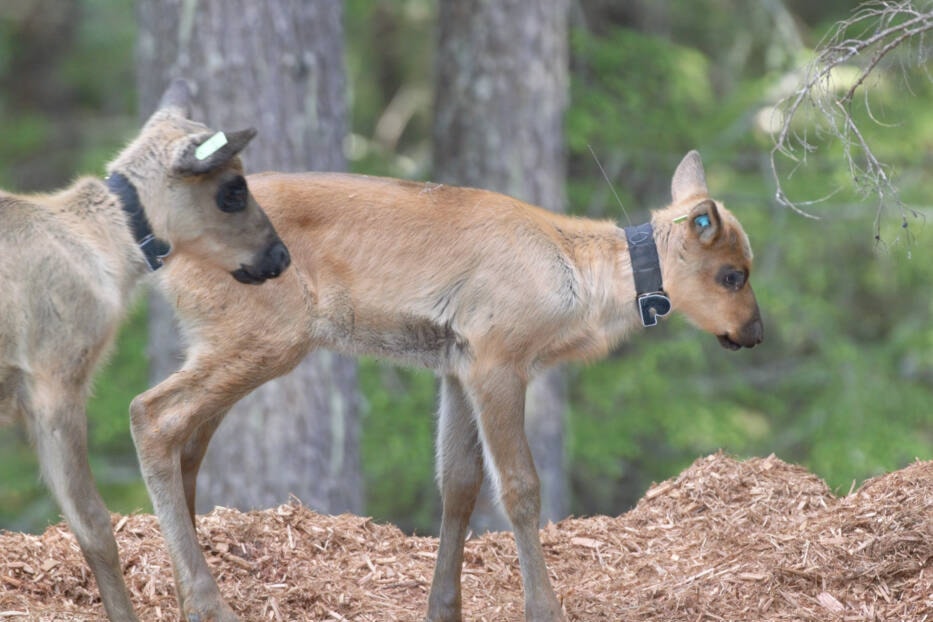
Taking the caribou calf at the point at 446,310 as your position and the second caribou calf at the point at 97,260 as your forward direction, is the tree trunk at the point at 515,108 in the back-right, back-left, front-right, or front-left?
back-right

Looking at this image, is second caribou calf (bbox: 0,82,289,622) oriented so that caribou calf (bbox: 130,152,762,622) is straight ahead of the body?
yes

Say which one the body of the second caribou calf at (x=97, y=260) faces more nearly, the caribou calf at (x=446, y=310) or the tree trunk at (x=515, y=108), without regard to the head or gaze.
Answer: the caribou calf

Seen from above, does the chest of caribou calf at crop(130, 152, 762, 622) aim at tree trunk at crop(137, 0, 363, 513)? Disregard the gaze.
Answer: no

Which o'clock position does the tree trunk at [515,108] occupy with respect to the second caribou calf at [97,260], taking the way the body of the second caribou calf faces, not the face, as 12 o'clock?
The tree trunk is roughly at 10 o'clock from the second caribou calf.

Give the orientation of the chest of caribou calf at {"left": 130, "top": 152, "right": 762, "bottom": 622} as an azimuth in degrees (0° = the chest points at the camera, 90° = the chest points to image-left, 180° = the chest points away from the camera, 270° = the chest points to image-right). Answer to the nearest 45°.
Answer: approximately 270°

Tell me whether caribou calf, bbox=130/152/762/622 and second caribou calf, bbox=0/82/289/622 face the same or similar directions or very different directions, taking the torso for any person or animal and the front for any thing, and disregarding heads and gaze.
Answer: same or similar directions

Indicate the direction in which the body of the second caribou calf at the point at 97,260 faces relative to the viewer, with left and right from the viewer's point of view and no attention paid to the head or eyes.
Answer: facing to the right of the viewer

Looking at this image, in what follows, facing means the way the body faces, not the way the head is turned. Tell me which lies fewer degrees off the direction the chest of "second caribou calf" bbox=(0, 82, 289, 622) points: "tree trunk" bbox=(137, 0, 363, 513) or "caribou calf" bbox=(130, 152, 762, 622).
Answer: the caribou calf

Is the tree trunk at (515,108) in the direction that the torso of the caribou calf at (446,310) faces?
no

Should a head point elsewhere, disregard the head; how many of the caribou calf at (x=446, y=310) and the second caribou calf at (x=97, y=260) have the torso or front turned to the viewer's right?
2

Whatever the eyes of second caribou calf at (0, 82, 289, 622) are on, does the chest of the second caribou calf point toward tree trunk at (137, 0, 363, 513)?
no

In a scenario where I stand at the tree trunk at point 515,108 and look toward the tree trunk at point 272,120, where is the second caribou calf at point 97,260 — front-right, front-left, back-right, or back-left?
front-left
